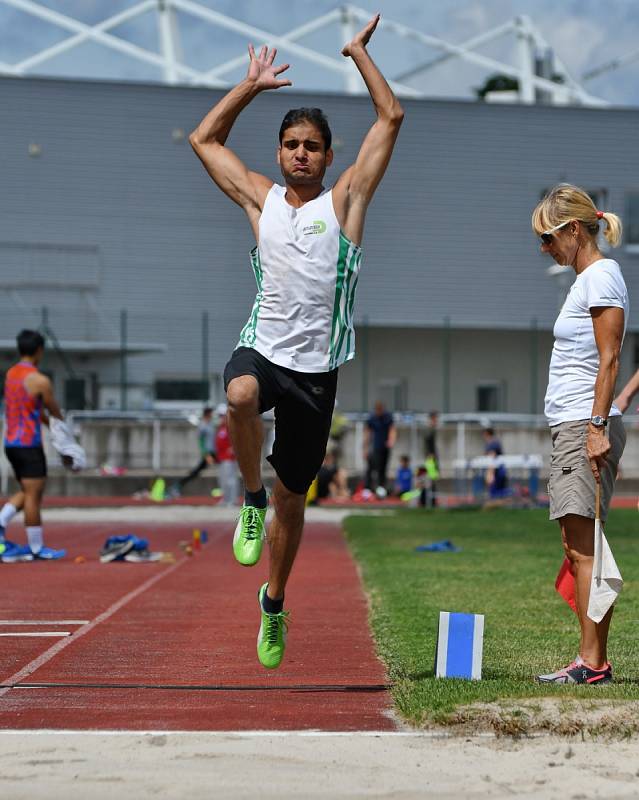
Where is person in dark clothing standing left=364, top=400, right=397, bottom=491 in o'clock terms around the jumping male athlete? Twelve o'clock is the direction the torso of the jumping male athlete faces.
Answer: The person in dark clothing standing is roughly at 6 o'clock from the jumping male athlete.

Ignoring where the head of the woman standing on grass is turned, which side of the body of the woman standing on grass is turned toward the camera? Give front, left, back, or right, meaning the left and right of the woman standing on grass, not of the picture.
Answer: left

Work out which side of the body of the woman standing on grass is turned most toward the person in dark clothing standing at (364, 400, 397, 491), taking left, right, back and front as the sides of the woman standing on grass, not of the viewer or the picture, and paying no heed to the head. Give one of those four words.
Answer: right

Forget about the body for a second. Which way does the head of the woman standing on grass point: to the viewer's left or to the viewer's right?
to the viewer's left

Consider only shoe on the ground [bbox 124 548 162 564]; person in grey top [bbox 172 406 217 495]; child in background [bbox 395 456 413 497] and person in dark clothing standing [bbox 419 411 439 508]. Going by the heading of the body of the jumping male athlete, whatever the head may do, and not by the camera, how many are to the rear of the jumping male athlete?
4

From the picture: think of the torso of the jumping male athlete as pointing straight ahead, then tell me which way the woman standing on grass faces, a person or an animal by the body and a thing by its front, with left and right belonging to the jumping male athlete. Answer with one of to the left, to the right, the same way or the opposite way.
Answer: to the right

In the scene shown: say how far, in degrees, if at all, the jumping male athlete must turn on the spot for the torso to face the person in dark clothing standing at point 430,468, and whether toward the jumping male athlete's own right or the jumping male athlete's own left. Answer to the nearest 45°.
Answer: approximately 180°
